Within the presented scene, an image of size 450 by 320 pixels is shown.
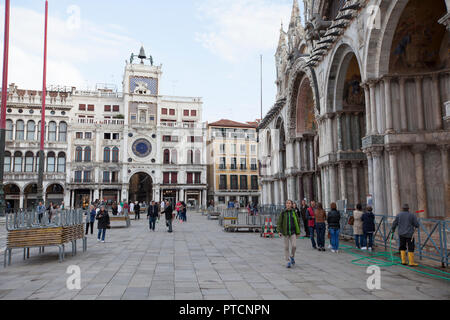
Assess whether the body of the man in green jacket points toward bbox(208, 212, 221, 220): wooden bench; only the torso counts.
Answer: no

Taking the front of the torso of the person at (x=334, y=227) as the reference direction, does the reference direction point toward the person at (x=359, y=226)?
no

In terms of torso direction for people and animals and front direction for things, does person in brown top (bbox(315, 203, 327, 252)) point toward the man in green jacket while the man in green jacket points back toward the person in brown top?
no

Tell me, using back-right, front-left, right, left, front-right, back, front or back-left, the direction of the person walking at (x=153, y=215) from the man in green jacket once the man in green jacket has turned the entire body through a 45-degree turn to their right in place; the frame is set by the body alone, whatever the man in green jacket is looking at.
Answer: right

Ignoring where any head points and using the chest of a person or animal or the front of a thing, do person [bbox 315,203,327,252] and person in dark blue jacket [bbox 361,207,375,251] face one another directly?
no

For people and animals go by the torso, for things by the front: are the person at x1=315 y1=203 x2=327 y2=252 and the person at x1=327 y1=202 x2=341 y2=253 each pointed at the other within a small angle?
no

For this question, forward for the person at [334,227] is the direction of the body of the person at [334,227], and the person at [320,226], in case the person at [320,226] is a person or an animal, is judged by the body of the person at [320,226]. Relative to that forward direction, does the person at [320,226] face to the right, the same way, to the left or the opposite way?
the same way

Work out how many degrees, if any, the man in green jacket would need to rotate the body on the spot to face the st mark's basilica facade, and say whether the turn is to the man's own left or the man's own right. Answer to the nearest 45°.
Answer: approximately 135° to the man's own left

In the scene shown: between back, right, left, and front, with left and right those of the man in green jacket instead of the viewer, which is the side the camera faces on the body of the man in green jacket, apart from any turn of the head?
front

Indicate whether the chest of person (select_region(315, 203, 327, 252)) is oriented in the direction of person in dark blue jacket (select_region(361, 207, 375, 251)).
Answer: no
